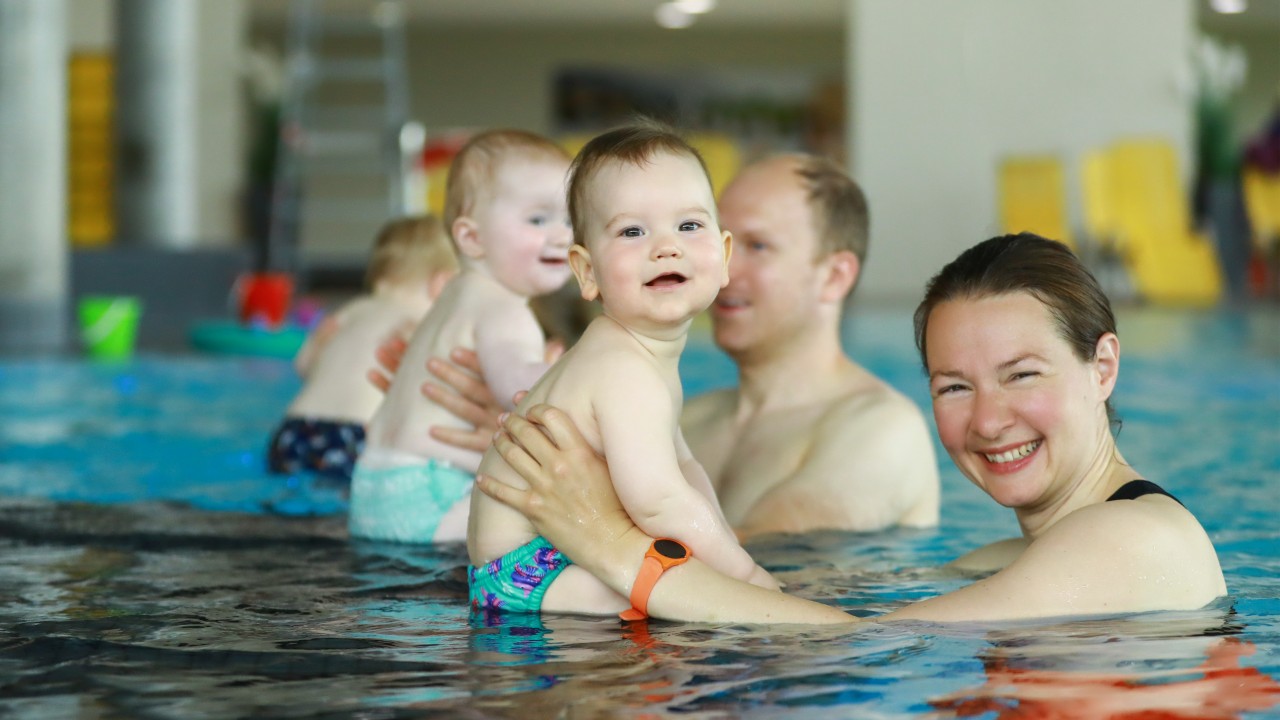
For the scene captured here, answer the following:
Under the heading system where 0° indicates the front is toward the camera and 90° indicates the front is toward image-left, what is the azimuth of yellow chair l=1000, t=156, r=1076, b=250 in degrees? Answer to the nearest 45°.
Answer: approximately 315°

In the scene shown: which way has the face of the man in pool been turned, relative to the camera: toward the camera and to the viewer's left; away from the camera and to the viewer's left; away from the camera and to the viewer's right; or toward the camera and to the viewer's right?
toward the camera and to the viewer's left

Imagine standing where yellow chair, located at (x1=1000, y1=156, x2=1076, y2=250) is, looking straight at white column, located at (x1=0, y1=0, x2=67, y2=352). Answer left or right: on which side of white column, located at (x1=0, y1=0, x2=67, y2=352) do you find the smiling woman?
left

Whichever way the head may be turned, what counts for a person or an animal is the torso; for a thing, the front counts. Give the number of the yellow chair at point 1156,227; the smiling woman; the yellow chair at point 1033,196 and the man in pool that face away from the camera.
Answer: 0

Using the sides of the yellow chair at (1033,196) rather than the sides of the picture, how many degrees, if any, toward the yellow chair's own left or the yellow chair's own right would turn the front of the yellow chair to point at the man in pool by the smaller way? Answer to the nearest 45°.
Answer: approximately 45° to the yellow chair's own right

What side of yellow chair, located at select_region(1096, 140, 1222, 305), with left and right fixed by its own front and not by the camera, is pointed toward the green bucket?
right

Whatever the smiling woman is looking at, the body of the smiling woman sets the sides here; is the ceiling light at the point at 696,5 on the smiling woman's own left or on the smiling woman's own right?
on the smiling woman's own right

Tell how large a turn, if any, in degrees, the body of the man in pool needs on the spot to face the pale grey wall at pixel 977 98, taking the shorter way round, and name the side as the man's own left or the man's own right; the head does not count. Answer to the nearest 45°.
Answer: approximately 135° to the man's own right

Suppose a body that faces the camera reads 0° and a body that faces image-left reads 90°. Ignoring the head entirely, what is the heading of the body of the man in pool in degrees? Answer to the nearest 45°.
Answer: approximately 45°

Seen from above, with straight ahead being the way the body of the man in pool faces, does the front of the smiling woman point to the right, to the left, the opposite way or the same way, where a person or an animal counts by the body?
the same way

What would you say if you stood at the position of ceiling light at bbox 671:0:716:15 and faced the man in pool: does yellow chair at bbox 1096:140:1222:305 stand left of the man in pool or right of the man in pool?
left

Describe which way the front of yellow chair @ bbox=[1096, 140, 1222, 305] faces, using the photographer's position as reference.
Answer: facing the viewer and to the right of the viewer

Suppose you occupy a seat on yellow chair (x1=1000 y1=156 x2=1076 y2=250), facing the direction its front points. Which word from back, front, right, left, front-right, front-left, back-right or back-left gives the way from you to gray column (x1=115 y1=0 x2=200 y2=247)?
right

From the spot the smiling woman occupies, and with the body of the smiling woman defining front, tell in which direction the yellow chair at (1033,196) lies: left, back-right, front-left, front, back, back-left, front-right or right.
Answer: back-right

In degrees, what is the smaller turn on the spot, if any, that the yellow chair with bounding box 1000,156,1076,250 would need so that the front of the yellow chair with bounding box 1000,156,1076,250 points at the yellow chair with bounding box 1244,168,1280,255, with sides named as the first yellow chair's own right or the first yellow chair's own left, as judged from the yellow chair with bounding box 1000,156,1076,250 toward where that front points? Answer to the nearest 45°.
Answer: approximately 90° to the first yellow chair's own left
